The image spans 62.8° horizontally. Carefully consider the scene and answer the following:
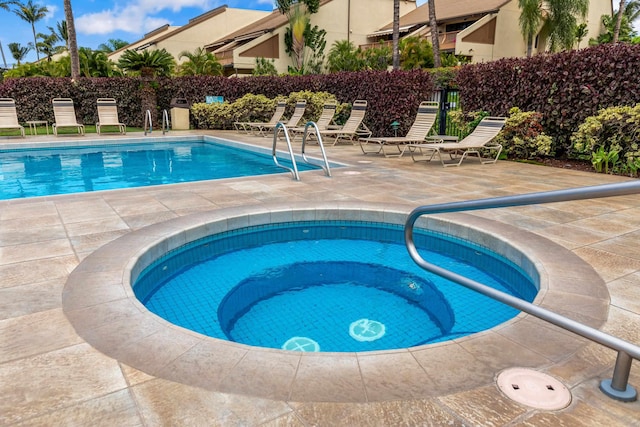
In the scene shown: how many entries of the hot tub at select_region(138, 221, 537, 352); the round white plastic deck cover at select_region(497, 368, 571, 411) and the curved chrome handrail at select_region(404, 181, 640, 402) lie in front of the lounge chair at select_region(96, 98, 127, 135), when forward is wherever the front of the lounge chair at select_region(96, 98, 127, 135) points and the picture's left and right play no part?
3

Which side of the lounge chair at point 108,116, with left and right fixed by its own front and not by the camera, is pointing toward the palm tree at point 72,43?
back

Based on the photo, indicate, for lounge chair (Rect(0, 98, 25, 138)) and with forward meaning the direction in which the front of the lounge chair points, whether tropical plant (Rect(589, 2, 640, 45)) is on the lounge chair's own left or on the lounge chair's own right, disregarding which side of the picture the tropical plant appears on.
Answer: on the lounge chair's own left

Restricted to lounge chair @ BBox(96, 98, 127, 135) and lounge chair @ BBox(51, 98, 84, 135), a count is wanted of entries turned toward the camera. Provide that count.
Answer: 2

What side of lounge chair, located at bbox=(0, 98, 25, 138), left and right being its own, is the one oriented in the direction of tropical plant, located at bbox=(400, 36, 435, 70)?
left

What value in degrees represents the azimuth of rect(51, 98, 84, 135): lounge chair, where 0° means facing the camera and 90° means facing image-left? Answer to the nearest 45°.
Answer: approximately 0°

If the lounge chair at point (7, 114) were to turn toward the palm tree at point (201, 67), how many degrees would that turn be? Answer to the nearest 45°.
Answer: approximately 135° to its left

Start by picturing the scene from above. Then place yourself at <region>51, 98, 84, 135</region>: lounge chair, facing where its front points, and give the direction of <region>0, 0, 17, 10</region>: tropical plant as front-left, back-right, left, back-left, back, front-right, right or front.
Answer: back
